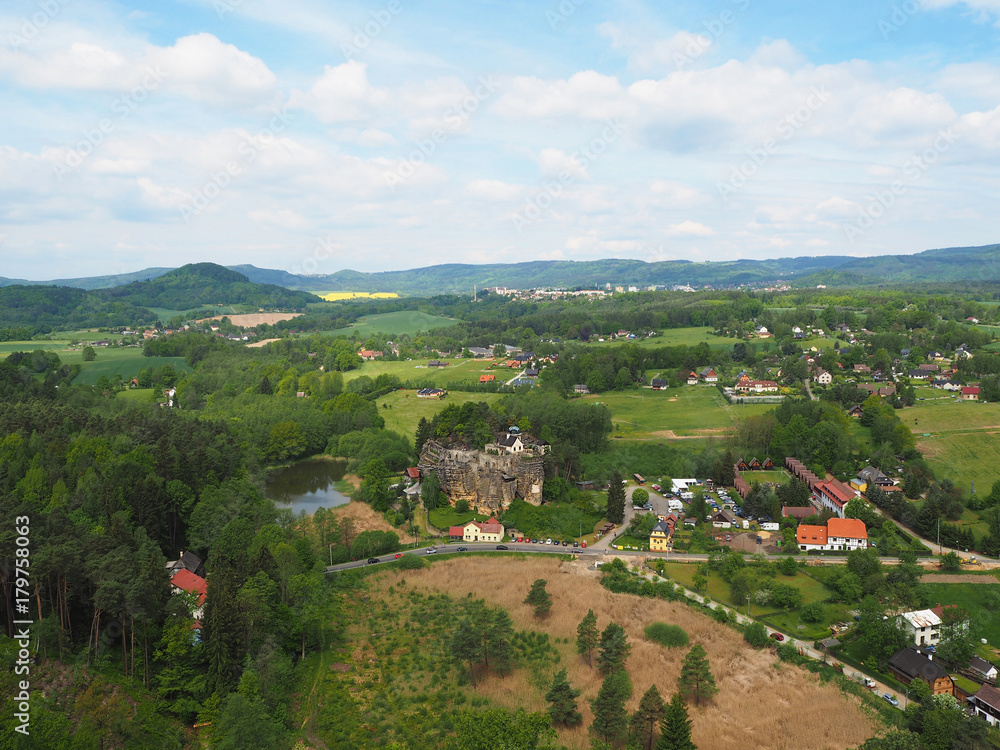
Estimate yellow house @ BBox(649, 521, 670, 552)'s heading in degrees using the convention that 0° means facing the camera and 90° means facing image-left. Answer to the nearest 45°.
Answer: approximately 0°

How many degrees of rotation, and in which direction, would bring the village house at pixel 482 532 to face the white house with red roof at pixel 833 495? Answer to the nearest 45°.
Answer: approximately 90° to its left

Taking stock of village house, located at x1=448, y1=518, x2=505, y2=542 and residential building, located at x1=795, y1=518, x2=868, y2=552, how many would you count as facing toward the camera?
2

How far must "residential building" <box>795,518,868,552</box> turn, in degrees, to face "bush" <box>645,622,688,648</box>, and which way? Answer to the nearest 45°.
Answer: approximately 45° to its right

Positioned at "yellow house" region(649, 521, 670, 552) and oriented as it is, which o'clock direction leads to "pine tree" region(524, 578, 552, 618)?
The pine tree is roughly at 1 o'clock from the yellow house.

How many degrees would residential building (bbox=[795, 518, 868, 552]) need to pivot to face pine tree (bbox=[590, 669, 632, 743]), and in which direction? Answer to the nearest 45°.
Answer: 0° — it already faces it

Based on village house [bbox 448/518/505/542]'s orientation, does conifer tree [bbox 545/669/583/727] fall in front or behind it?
in front

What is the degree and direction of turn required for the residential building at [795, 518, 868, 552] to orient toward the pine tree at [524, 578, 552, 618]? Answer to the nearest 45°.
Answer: approximately 45° to its right

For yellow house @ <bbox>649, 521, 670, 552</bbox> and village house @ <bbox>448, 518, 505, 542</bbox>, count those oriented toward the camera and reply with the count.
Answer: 2
